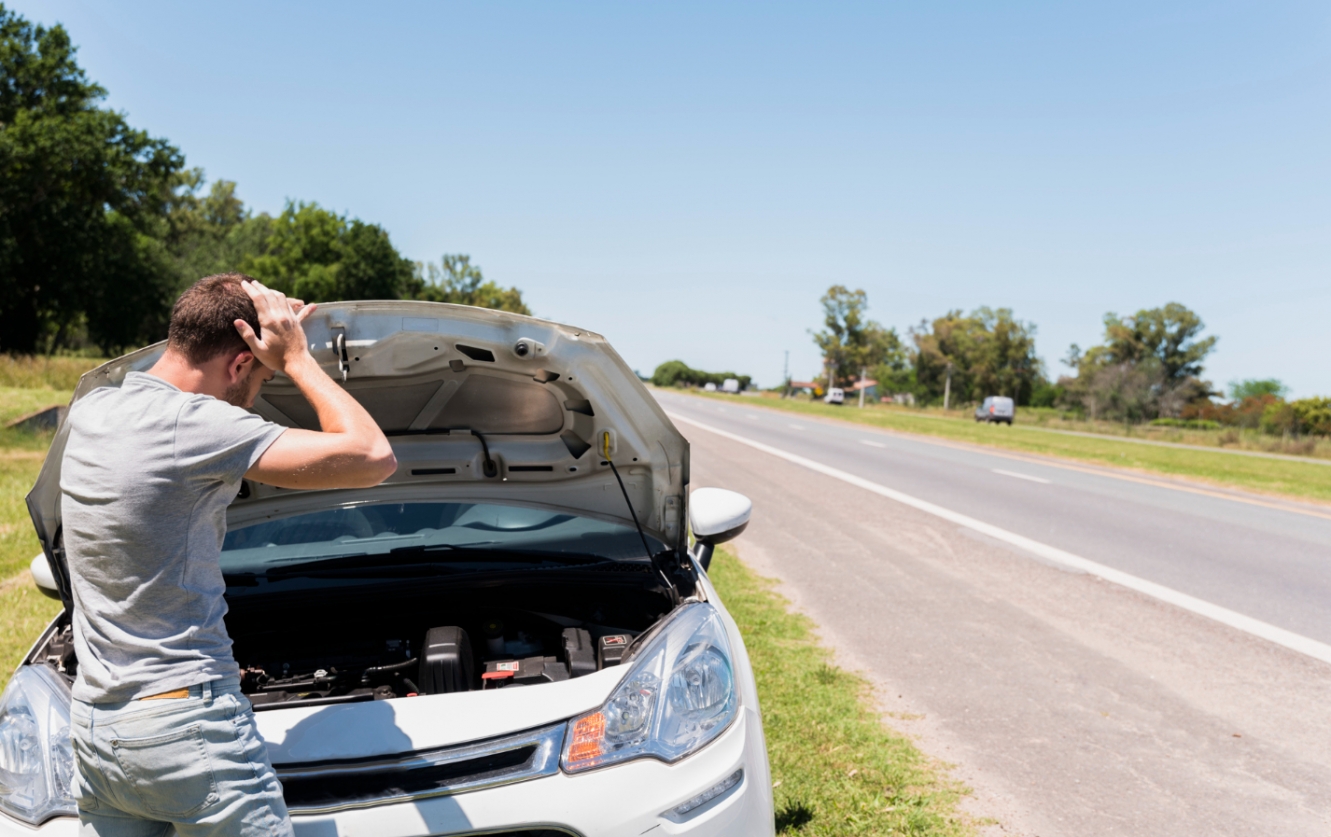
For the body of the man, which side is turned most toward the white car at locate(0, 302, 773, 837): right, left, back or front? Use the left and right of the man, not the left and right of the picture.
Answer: front

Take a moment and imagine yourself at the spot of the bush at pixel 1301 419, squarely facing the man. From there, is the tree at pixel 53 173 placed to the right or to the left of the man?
right

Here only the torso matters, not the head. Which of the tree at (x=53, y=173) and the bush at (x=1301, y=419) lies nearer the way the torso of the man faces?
the bush

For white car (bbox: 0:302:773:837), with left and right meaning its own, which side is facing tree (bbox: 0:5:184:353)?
back

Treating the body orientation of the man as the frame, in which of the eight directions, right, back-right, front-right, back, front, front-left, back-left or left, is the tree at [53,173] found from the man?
front-left

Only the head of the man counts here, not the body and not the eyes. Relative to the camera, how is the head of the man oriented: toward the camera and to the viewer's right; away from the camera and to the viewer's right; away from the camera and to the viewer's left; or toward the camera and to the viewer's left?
away from the camera and to the viewer's right

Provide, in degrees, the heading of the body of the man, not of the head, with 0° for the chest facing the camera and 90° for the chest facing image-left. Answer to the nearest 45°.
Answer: approximately 225°

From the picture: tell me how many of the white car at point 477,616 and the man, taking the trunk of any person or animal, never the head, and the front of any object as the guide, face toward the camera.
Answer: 1

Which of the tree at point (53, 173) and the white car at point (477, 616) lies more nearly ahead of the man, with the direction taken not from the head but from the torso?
the white car
